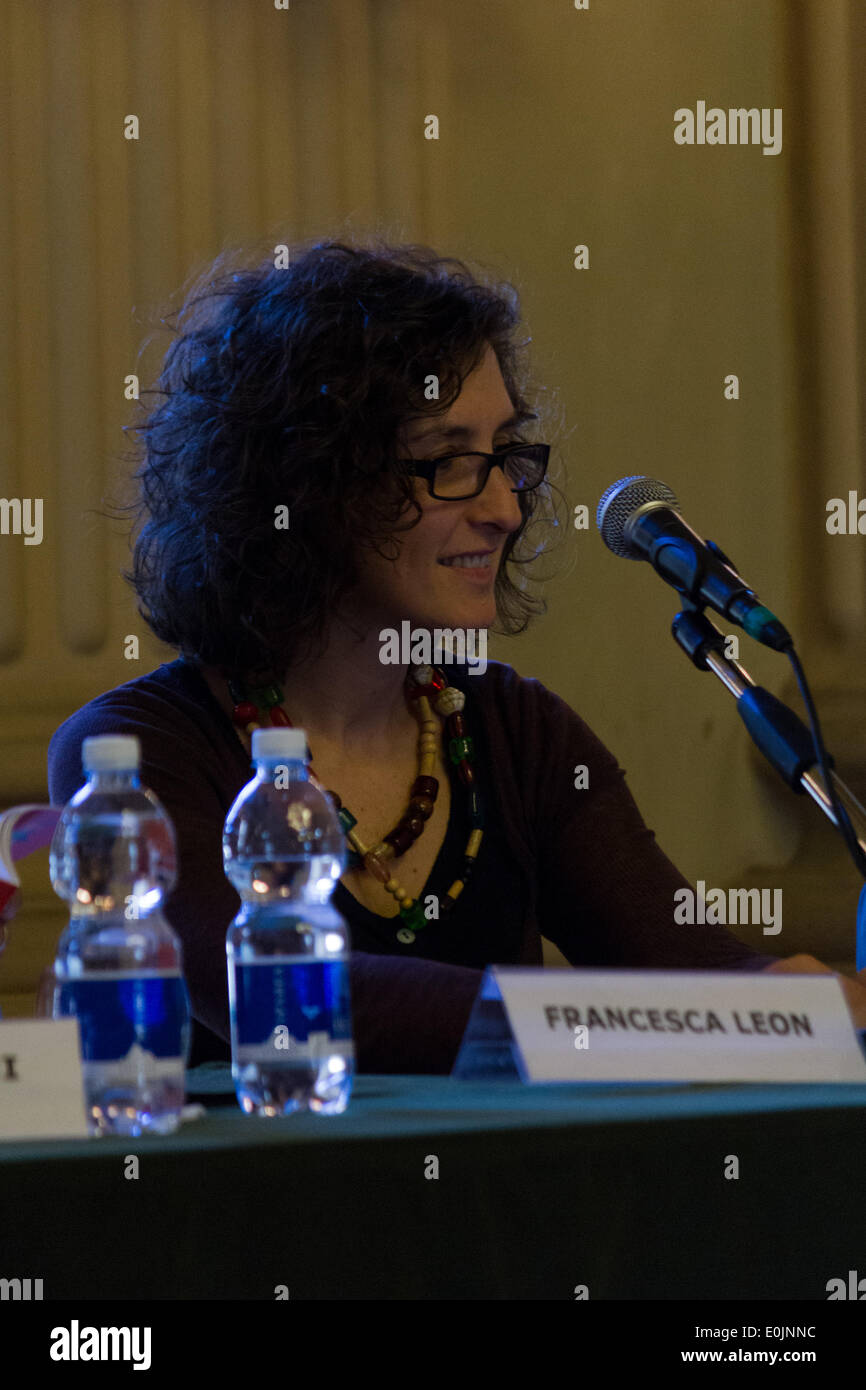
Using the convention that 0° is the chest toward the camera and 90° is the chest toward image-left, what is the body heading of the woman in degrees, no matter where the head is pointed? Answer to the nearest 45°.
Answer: approximately 315°

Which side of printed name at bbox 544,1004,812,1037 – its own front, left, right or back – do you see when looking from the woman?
back

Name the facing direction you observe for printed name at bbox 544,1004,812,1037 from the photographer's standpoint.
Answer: facing the viewer

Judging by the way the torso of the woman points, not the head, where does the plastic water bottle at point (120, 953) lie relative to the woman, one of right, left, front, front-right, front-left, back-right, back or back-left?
front-right

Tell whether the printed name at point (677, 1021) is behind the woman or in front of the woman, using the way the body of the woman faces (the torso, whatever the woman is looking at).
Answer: in front

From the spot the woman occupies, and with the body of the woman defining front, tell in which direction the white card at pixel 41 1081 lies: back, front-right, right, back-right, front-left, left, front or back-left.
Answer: front-right

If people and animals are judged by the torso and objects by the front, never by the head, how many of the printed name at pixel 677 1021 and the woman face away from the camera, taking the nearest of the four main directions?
0

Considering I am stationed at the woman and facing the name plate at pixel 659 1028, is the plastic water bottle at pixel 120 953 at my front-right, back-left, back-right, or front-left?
front-right
